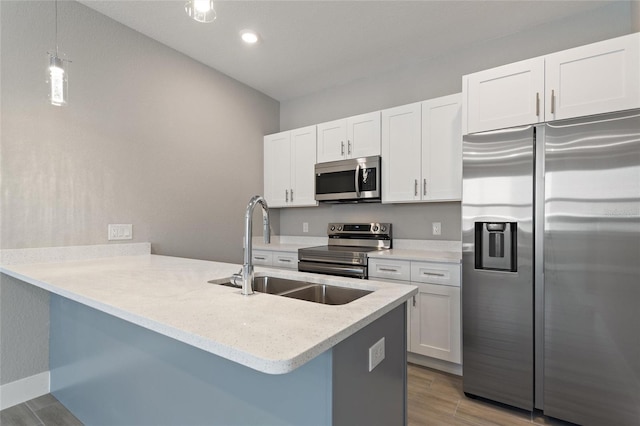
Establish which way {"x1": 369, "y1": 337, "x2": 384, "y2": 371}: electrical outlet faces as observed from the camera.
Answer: facing the viewer and to the right of the viewer

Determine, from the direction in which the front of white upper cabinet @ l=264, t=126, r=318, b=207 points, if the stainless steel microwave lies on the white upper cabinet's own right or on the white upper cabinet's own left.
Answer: on the white upper cabinet's own left

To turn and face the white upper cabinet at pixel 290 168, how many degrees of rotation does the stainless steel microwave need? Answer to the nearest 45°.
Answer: approximately 90° to its right

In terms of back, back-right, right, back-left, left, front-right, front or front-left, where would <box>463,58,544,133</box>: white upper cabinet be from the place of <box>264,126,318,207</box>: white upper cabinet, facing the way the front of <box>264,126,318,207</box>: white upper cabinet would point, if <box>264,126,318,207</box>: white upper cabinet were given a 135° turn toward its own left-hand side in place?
front-right

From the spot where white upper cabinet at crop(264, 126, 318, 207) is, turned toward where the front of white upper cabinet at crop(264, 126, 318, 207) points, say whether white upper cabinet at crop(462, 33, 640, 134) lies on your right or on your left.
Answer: on your left

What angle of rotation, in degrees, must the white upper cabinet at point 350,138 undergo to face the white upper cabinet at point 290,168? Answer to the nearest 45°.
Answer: approximately 90° to its right

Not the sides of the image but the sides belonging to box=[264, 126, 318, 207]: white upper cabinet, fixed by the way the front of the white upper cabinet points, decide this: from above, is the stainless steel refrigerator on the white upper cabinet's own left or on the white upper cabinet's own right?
on the white upper cabinet's own left

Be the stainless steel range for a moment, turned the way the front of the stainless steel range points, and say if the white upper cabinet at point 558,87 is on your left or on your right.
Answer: on your left

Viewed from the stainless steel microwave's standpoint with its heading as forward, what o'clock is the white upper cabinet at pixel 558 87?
The white upper cabinet is roughly at 9 o'clock from the stainless steel microwave.

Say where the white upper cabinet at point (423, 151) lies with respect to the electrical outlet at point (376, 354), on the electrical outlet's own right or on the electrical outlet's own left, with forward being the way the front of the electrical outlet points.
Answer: on the electrical outlet's own left

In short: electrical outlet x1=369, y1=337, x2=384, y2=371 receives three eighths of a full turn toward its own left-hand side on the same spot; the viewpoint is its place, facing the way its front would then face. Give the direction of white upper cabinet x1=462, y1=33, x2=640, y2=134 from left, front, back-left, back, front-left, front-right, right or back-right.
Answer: front-right

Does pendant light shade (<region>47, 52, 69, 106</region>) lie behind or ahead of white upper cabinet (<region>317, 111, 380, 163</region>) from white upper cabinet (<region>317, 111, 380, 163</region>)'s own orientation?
ahead

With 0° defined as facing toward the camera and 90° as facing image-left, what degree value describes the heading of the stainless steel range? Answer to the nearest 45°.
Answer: approximately 45°

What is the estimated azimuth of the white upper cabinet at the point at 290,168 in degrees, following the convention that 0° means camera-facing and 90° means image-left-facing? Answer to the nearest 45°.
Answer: approximately 45°

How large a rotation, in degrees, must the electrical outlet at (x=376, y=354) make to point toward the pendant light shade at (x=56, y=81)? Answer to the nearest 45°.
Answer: approximately 135° to its right
